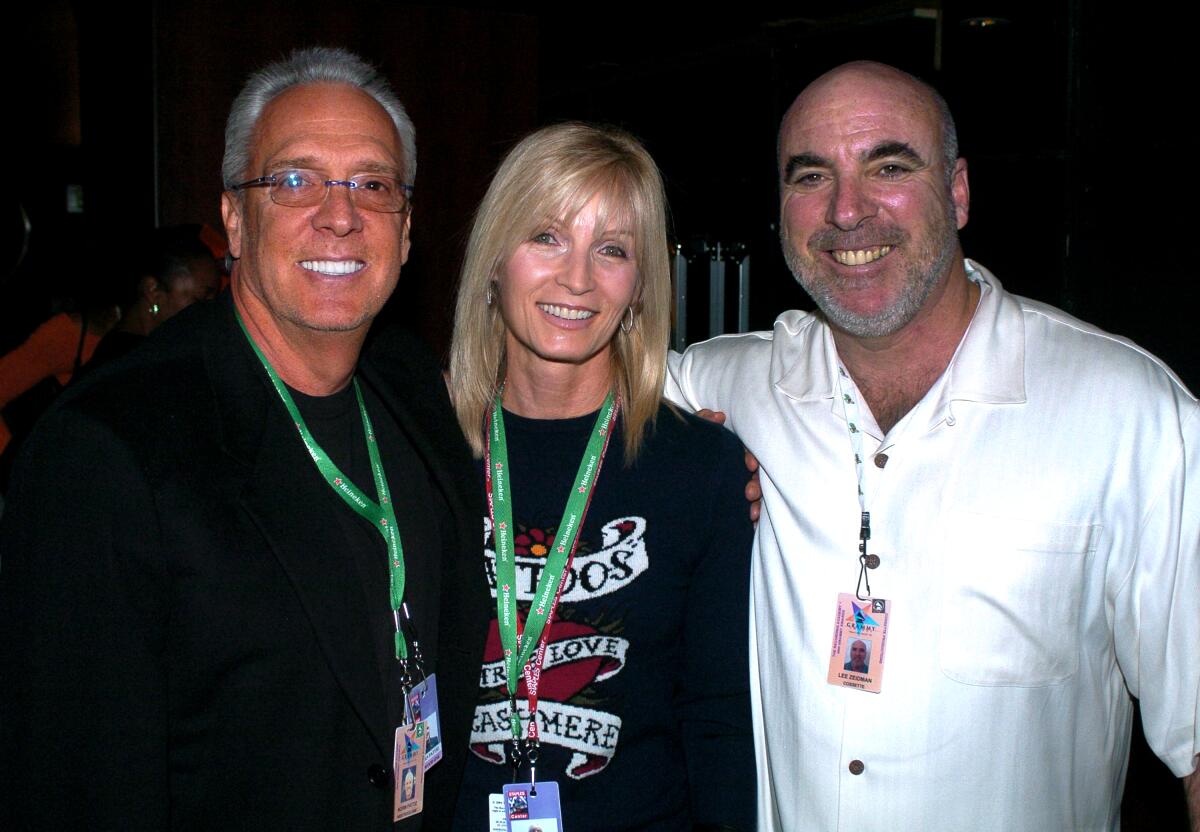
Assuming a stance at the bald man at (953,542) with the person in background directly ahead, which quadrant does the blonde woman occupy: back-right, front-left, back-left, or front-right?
front-left

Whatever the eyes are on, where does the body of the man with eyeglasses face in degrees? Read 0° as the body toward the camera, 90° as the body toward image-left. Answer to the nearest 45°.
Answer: approximately 315°

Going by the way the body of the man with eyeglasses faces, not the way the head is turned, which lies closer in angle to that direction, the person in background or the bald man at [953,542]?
the bald man

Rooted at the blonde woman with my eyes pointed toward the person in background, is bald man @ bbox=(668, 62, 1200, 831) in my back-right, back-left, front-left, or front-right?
back-right

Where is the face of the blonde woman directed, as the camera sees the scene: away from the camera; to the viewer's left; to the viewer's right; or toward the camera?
toward the camera

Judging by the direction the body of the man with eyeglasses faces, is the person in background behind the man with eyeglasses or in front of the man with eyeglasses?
behind
